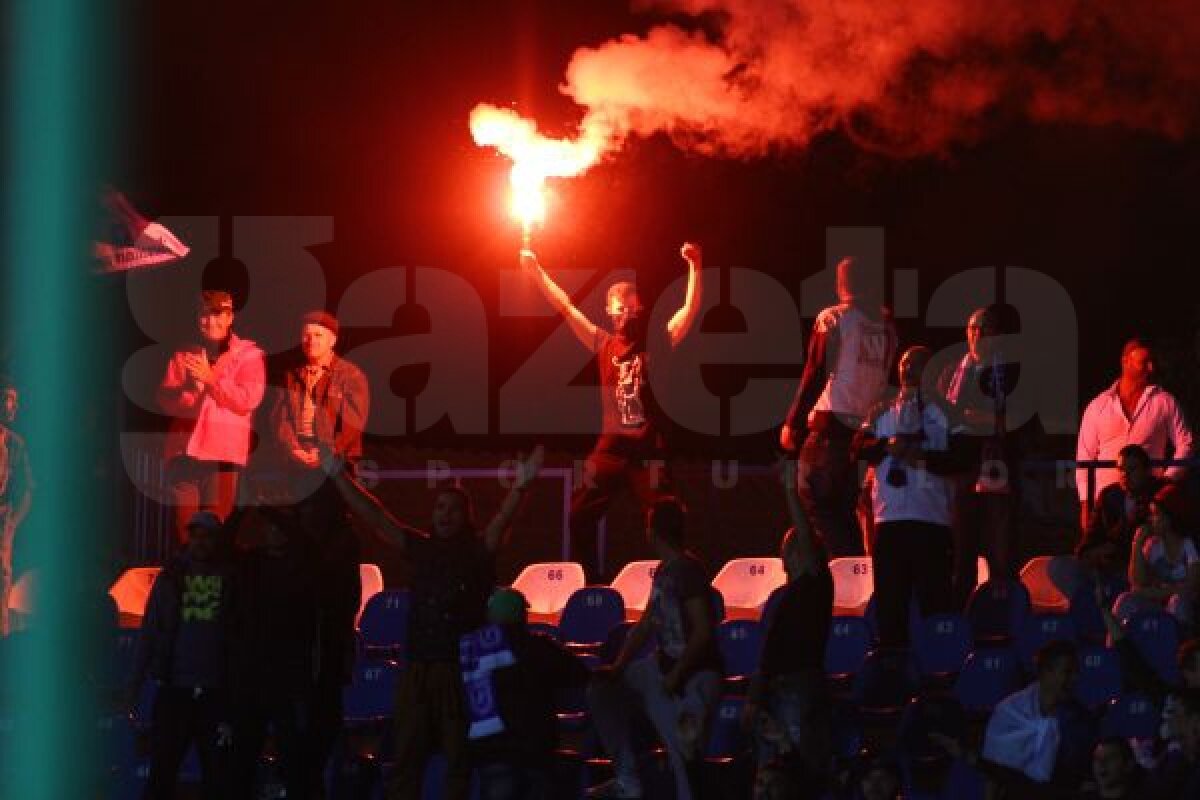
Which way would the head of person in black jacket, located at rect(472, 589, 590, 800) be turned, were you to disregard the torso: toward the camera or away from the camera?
away from the camera

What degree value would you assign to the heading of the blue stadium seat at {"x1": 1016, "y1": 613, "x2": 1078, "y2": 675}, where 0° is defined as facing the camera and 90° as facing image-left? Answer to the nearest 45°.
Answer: approximately 0°

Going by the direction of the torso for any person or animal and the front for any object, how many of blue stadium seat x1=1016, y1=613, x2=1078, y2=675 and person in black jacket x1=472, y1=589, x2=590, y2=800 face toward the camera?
1
